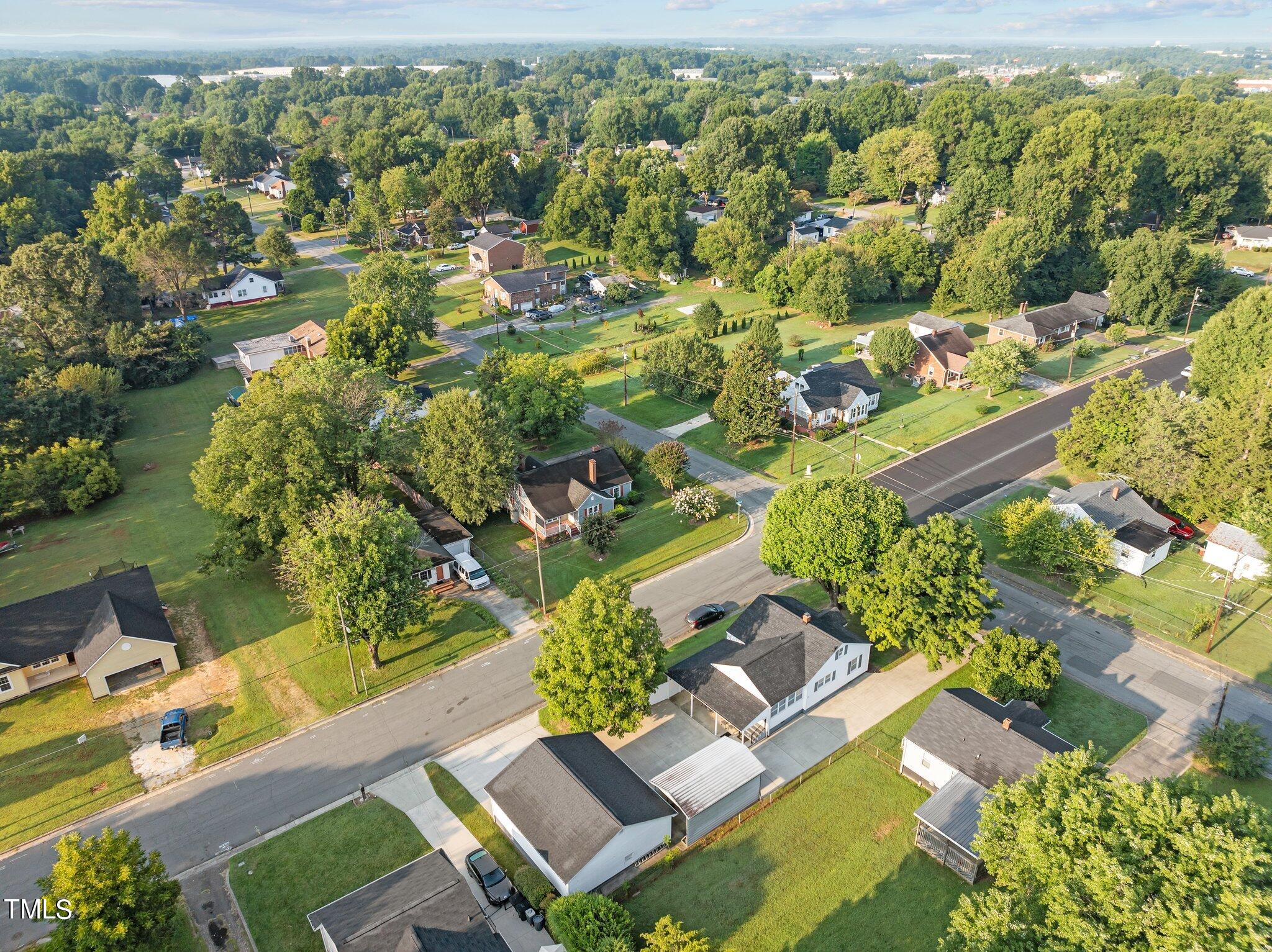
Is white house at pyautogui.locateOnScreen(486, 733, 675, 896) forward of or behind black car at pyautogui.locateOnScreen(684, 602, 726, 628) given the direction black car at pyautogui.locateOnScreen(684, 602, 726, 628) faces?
behind

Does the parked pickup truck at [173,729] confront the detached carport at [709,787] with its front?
no

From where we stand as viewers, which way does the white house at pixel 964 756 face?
facing away from the viewer and to the right of the viewer

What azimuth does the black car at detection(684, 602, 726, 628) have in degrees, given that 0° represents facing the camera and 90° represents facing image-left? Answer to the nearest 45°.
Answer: approximately 225°

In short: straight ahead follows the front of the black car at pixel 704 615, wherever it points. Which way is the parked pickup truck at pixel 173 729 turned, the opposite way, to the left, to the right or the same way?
to the left

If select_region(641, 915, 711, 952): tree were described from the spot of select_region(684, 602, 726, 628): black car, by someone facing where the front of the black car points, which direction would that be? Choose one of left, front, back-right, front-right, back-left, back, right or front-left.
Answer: back-right

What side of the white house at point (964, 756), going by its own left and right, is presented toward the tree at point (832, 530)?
left

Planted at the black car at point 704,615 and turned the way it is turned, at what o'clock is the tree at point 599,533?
The tree is roughly at 9 o'clock from the black car.

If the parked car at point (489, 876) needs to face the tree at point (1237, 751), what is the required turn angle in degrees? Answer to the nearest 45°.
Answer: approximately 45° to its left

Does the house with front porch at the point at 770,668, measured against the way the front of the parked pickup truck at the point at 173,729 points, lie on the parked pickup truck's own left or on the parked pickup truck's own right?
on the parked pickup truck's own right

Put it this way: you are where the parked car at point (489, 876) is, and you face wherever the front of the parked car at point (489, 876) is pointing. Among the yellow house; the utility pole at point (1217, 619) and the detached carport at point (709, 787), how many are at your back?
1

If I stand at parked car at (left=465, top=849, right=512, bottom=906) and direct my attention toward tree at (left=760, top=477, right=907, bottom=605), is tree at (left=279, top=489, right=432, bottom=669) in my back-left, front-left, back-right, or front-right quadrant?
front-left

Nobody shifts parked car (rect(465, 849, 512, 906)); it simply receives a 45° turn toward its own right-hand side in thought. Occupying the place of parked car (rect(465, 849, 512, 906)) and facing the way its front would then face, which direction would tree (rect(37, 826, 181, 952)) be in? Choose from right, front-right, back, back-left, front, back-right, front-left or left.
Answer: right

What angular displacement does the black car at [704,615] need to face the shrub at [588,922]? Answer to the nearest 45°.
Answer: approximately 135° to its right

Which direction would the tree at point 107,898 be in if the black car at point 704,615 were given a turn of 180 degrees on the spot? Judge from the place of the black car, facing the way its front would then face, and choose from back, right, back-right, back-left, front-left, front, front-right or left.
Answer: front

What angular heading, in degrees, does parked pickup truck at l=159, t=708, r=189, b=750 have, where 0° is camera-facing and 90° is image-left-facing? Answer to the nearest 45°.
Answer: approximately 180°

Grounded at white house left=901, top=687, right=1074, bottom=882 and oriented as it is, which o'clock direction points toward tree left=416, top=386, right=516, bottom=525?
The tree is roughly at 8 o'clock from the white house.

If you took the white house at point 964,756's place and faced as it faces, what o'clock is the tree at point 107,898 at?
The tree is roughly at 6 o'clock from the white house.

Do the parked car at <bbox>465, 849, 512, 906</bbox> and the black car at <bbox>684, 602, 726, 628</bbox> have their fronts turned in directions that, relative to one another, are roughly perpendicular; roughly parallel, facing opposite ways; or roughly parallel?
roughly perpendicular
